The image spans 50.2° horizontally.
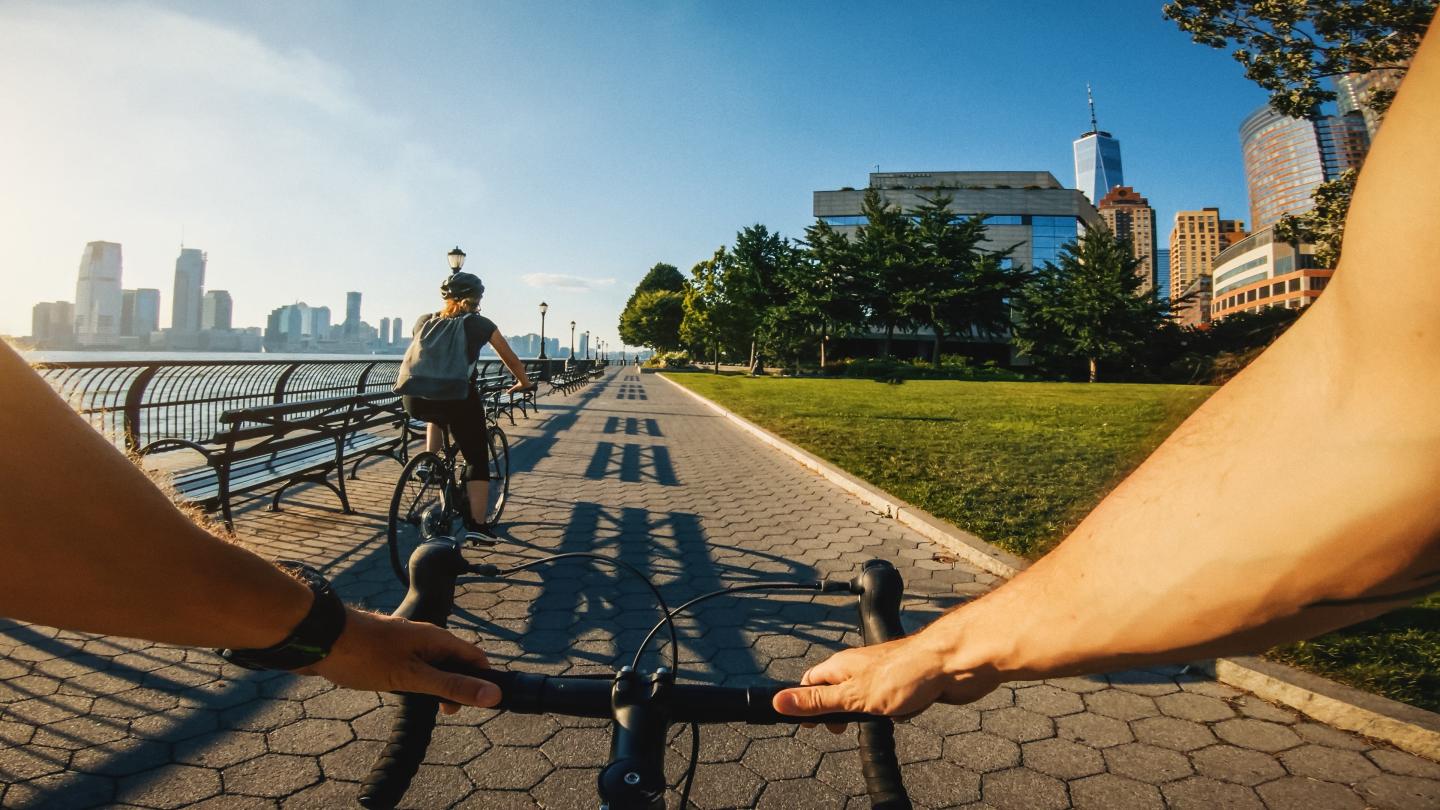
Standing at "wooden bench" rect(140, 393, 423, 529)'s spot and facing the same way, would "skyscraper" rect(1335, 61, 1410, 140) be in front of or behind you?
behind

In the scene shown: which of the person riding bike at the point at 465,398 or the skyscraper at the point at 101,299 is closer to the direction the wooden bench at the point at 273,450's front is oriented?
the skyscraper

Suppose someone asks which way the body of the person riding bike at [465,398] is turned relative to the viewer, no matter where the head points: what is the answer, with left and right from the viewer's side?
facing away from the viewer and to the right of the viewer

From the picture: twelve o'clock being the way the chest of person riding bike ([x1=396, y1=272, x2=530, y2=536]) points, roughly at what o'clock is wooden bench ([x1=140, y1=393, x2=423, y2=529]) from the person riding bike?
The wooden bench is roughly at 9 o'clock from the person riding bike.

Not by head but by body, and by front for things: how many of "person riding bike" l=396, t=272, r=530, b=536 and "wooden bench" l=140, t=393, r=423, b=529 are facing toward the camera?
0

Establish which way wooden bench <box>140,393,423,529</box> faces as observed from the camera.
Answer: facing away from the viewer and to the left of the viewer

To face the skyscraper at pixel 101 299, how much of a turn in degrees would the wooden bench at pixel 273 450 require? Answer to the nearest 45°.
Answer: approximately 45° to its right

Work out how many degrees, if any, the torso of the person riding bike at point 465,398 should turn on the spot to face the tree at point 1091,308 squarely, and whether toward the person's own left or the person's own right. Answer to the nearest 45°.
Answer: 0° — they already face it
